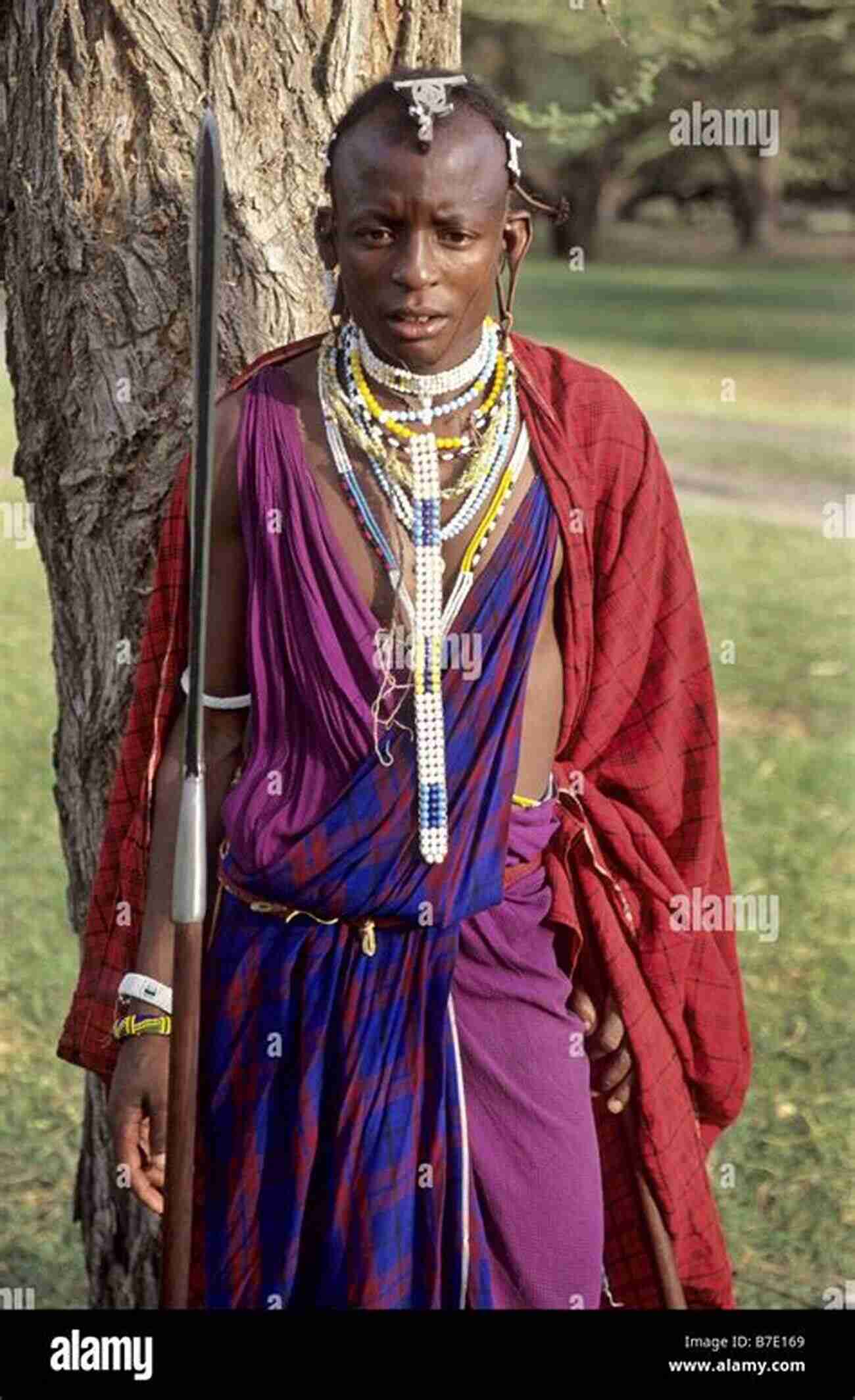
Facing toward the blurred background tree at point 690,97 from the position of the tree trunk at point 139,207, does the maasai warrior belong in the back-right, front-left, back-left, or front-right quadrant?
back-right

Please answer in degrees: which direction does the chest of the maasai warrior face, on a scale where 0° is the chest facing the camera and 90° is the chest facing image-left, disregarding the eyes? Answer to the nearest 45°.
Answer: approximately 0°

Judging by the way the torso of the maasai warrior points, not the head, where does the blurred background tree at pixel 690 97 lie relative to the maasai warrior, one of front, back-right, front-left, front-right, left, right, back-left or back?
back

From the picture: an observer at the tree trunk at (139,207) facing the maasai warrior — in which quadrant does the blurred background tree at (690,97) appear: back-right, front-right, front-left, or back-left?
back-left
